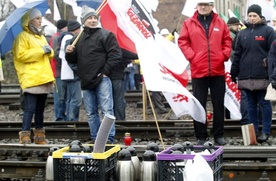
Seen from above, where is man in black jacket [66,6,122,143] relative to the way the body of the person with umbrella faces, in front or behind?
in front

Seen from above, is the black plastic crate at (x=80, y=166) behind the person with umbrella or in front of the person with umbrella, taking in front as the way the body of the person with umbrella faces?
in front

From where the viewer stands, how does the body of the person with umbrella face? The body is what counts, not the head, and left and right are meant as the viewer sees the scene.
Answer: facing the viewer and to the right of the viewer

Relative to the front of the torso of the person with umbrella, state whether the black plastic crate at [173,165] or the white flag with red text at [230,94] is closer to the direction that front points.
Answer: the black plastic crate
